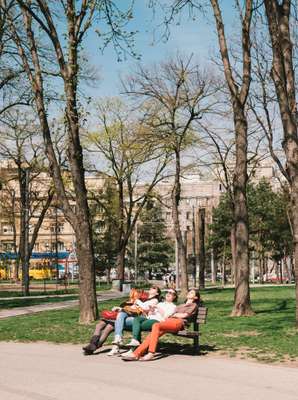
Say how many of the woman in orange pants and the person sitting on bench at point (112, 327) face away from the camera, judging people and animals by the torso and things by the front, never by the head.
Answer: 0

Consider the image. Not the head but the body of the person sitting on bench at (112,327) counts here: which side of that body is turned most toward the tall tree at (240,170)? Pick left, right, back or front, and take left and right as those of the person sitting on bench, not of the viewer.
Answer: back

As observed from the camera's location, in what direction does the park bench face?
facing the viewer and to the left of the viewer

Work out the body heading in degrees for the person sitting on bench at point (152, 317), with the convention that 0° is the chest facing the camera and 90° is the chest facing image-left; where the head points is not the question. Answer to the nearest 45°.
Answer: approximately 45°

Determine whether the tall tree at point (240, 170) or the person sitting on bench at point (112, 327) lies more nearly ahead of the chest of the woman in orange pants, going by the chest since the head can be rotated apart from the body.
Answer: the person sitting on bench
